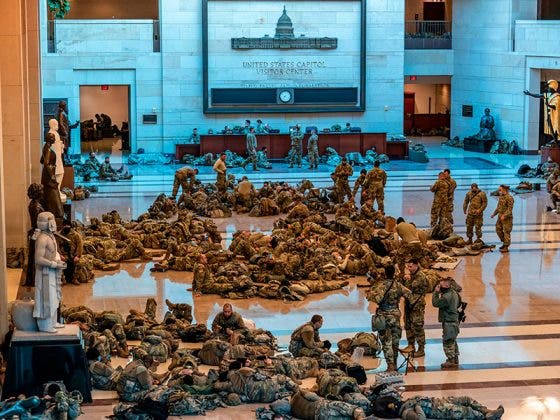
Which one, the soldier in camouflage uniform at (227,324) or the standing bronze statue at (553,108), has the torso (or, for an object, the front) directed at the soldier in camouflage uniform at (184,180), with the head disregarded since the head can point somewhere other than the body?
the standing bronze statue

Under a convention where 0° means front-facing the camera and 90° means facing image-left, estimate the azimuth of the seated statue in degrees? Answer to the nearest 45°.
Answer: approximately 45°

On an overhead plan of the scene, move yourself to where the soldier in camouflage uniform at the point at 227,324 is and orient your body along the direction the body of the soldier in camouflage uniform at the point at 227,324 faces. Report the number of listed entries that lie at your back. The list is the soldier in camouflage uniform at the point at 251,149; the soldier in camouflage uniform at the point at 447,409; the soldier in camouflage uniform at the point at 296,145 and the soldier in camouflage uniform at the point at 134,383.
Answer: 2

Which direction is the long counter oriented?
toward the camera

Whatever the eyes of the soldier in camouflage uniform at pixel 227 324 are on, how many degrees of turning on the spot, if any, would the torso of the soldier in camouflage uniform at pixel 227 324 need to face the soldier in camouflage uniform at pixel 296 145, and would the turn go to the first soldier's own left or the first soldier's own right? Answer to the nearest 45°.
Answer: approximately 180°

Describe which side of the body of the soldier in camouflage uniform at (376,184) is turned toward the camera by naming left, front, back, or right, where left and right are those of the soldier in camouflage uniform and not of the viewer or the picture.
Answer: back

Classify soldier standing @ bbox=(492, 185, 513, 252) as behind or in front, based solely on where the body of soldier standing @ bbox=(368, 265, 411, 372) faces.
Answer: in front

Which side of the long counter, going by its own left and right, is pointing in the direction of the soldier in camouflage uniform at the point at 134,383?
front

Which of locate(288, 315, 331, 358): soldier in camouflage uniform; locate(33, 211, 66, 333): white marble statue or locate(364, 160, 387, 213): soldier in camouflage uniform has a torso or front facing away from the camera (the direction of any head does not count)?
locate(364, 160, 387, 213): soldier in camouflage uniform

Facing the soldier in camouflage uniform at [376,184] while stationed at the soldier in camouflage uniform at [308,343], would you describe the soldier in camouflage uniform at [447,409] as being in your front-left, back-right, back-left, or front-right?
back-right

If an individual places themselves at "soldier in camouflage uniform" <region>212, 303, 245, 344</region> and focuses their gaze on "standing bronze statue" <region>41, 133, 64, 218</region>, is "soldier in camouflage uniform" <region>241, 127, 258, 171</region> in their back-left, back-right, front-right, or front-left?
front-right

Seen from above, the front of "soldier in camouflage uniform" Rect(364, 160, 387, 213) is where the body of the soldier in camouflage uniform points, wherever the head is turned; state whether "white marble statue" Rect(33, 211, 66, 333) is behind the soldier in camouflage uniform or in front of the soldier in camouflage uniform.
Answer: behind

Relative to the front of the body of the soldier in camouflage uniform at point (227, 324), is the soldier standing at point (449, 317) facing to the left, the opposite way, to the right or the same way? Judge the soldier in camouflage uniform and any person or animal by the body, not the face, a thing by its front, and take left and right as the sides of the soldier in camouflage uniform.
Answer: to the right

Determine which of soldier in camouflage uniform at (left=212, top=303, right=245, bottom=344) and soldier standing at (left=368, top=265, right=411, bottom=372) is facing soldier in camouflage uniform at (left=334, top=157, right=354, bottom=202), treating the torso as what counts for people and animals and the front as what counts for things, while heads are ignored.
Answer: the soldier standing

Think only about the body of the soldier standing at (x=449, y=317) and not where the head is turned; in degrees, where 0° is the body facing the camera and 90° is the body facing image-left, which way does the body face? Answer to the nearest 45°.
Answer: approximately 90°

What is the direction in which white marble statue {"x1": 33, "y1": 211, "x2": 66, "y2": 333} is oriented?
to the viewer's right
